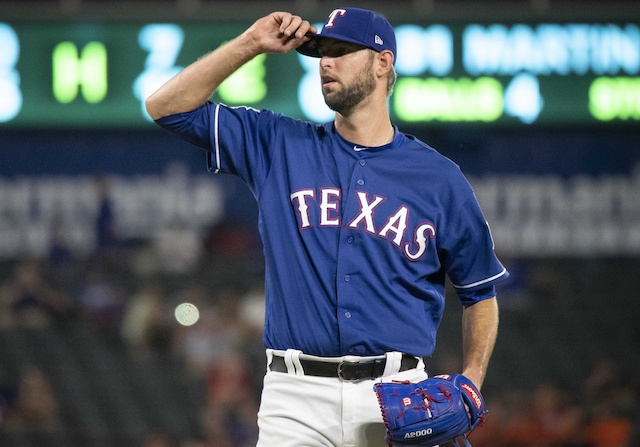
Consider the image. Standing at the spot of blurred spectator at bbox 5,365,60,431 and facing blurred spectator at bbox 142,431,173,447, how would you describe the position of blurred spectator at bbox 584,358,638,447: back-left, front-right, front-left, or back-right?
front-left

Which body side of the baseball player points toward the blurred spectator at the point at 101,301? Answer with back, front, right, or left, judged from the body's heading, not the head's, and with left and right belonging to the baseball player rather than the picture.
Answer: back

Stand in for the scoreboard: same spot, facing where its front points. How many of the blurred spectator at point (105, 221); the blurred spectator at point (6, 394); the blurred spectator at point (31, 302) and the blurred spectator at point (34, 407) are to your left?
0

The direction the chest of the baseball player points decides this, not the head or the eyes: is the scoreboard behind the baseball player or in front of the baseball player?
behind

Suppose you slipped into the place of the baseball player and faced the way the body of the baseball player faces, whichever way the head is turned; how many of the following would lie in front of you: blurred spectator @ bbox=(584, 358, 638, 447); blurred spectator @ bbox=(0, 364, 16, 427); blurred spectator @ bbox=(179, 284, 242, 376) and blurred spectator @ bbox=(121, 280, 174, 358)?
0

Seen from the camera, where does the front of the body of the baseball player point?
toward the camera

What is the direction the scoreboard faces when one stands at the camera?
facing the viewer

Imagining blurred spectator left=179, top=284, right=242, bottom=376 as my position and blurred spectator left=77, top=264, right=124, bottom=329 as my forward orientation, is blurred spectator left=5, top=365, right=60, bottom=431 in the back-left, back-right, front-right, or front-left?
front-left

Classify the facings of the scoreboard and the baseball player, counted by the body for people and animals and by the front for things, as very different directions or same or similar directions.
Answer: same or similar directions

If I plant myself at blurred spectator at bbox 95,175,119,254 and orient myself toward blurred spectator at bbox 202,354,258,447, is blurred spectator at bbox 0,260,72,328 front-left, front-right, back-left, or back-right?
front-right

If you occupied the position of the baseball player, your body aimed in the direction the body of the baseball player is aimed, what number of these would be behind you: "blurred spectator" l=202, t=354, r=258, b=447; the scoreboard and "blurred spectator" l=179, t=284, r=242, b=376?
3

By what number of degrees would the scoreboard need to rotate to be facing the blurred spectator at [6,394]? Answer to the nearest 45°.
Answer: approximately 90° to its right

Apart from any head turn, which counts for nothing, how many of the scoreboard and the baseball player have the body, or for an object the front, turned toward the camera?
2
